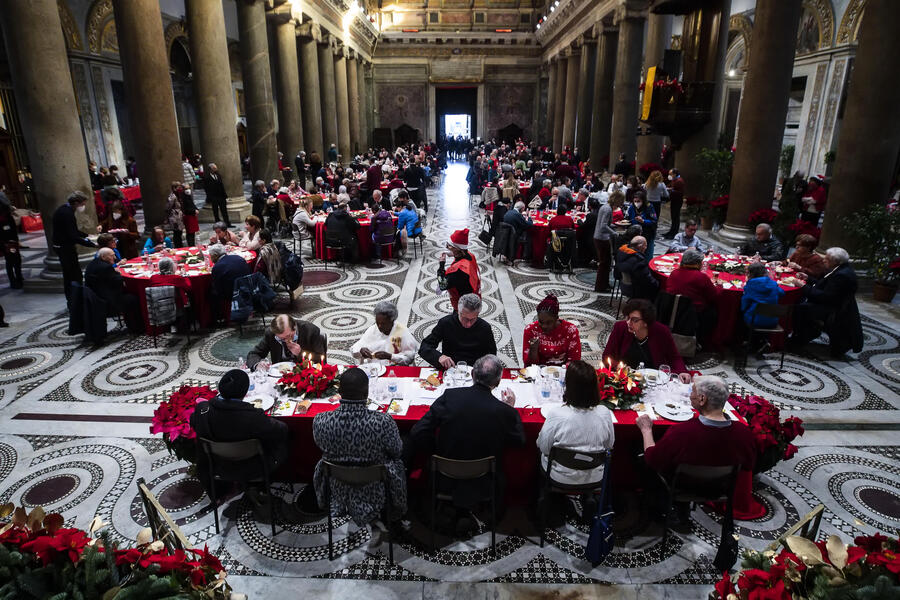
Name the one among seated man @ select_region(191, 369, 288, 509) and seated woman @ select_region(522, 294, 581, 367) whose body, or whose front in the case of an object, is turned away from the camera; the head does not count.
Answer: the seated man

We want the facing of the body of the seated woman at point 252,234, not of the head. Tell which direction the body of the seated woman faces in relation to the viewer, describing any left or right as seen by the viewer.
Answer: facing the viewer and to the left of the viewer

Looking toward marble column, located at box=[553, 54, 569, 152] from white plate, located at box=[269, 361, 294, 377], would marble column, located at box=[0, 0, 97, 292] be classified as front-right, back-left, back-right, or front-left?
front-left

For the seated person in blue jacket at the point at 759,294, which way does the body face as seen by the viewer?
away from the camera

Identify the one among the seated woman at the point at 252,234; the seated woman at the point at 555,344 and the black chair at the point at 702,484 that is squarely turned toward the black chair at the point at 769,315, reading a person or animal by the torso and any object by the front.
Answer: the black chair at the point at 702,484

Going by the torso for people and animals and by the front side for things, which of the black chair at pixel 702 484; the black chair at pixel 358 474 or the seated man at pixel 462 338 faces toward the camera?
the seated man

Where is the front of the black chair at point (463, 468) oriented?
away from the camera

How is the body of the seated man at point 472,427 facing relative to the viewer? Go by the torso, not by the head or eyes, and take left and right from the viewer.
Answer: facing away from the viewer

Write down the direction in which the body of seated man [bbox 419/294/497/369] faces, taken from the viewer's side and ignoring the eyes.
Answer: toward the camera

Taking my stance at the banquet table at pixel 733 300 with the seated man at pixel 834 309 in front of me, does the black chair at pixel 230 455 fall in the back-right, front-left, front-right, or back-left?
back-right

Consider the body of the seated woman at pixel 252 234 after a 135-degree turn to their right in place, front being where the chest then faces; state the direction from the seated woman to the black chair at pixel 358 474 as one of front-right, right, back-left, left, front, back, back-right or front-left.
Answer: back

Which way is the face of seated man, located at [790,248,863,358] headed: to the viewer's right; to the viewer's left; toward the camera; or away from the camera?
to the viewer's left

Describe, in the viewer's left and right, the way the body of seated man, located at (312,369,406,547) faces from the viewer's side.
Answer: facing away from the viewer

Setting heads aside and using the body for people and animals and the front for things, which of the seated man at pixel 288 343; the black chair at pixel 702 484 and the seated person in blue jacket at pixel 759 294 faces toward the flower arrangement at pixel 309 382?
the seated man

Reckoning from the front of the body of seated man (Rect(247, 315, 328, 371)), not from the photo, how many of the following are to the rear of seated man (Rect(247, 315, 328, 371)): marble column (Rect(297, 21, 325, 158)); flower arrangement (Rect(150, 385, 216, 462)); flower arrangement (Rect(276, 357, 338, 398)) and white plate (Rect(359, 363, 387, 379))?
1

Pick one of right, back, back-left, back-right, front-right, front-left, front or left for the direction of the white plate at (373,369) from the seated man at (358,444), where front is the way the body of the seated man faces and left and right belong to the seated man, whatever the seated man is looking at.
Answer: front

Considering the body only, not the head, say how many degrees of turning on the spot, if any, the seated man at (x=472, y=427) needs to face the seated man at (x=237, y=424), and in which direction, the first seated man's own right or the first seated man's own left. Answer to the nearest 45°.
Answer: approximately 90° to the first seated man's own left

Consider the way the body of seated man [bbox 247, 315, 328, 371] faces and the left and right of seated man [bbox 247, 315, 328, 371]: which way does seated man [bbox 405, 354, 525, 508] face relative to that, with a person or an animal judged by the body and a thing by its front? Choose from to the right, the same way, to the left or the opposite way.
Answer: the opposite way

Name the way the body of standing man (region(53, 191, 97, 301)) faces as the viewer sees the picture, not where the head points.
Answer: to the viewer's right

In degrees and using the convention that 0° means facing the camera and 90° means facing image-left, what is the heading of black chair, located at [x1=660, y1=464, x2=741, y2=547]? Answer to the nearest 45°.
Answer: approximately 180°
